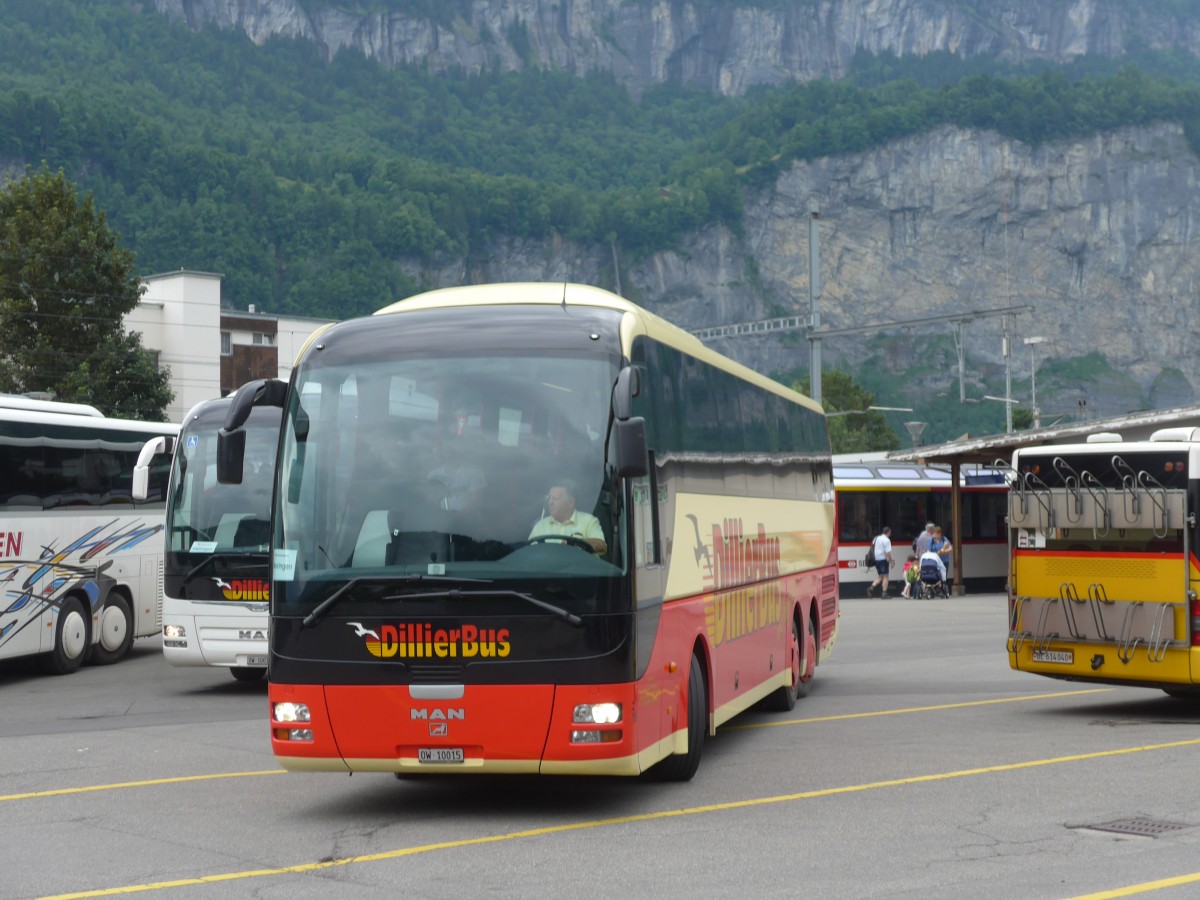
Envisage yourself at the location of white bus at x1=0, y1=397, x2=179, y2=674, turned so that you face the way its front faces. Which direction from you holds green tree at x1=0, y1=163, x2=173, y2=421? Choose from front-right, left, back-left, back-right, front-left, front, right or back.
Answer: back-right

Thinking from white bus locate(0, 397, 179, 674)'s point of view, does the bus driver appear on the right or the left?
on its left

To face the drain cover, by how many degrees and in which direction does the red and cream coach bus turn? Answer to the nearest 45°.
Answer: approximately 90° to its left

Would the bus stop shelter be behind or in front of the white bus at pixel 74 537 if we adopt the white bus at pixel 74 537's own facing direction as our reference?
behind

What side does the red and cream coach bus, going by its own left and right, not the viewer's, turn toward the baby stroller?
back

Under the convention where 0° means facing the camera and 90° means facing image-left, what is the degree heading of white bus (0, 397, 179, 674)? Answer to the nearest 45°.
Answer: approximately 45°

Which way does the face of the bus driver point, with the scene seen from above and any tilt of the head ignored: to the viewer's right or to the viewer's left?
to the viewer's left

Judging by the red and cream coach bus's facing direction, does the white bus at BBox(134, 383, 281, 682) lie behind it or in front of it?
behind

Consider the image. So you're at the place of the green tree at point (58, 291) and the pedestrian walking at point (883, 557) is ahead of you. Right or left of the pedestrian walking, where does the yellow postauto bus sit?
right
